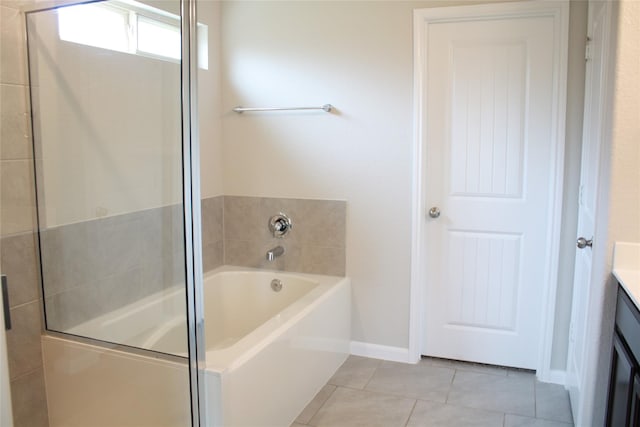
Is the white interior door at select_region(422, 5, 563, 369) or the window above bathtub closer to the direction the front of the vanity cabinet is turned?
the window above bathtub

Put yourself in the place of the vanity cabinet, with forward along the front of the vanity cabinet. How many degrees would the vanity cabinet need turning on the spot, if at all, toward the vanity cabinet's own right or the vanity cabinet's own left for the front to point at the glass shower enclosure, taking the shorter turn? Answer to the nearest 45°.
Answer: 0° — it already faces it

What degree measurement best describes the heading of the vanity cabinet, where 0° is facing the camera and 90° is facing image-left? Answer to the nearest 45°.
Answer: approximately 90°

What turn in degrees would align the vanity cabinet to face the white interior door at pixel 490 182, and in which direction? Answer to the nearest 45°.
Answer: approximately 45° to its right

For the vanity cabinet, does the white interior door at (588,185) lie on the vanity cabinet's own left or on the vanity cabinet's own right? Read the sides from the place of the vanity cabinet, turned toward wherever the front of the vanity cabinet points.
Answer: on the vanity cabinet's own right

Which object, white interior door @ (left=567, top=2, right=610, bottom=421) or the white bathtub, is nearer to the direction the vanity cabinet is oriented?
the white bathtub

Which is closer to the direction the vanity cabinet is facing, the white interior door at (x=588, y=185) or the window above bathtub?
the window above bathtub

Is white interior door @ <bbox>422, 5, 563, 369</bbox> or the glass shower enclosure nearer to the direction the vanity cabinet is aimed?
the glass shower enclosure

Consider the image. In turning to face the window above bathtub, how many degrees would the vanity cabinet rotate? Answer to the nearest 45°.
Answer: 0° — it already faces it
